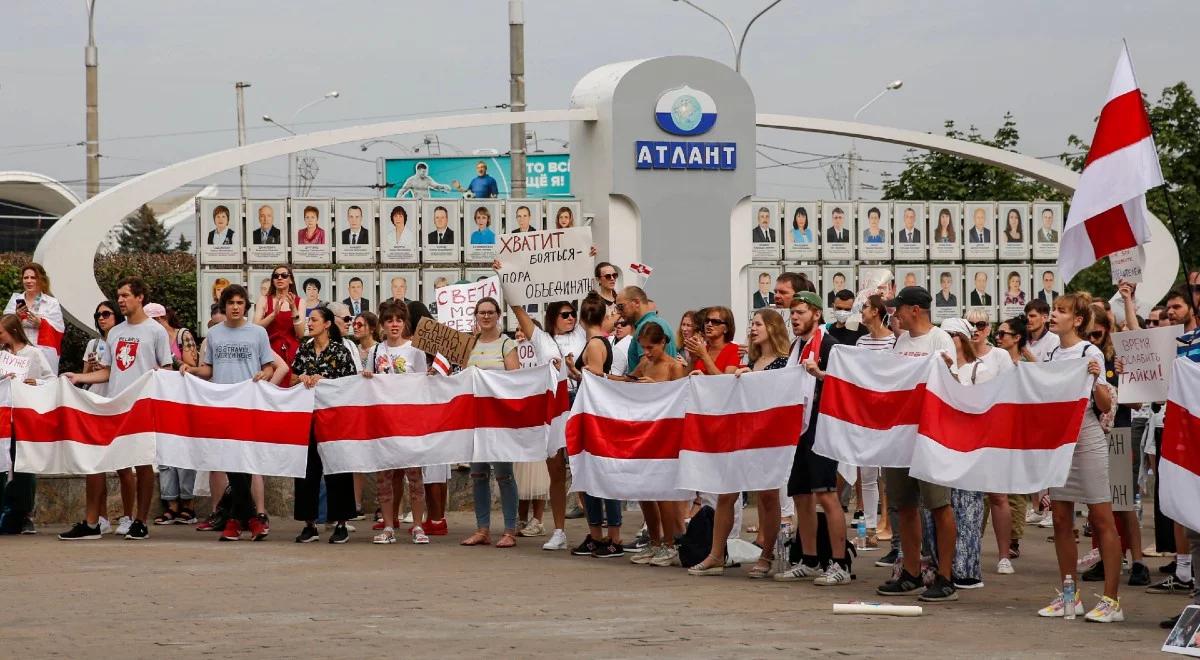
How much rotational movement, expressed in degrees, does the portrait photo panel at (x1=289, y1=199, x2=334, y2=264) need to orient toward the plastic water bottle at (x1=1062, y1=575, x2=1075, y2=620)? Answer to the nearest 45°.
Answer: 0° — it already faces it

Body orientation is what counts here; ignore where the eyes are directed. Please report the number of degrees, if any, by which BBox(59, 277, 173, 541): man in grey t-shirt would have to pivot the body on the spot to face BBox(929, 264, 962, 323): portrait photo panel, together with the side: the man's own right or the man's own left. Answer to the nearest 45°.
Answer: approximately 180°

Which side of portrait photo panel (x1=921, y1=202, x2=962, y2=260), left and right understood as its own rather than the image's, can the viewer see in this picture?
front

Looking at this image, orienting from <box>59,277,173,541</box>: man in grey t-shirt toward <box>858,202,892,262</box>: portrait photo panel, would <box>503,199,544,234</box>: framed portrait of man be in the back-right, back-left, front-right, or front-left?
front-left

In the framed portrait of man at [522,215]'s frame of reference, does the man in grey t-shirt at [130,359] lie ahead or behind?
ahead

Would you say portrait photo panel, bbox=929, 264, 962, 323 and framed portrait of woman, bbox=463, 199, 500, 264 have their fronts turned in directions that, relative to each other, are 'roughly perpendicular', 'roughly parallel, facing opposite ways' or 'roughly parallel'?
roughly parallel

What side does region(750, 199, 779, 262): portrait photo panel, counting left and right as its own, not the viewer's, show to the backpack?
front

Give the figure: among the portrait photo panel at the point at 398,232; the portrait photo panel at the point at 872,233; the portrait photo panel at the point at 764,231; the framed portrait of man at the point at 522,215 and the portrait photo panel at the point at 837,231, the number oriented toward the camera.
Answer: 5

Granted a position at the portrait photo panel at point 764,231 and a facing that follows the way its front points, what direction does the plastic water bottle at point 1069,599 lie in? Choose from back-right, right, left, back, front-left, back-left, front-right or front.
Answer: front

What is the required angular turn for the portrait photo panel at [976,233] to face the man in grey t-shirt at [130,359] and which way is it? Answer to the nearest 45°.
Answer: approximately 45° to its right

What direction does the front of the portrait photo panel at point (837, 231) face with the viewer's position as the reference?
facing the viewer

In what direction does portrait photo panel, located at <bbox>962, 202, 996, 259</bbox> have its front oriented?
toward the camera

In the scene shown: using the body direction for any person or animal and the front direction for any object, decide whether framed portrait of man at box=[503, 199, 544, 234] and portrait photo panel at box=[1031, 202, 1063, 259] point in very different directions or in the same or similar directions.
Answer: same or similar directions

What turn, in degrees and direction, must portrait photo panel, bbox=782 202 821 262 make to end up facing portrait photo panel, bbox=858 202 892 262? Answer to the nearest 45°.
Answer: approximately 135° to its left

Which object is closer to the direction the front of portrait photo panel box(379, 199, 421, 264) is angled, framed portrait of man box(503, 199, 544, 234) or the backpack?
the backpack

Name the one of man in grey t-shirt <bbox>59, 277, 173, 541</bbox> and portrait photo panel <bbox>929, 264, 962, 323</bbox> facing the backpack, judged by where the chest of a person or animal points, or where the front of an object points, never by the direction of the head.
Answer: the portrait photo panel

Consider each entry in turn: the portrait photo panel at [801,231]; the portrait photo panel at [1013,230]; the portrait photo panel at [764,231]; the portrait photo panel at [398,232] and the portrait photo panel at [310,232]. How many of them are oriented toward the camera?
5
